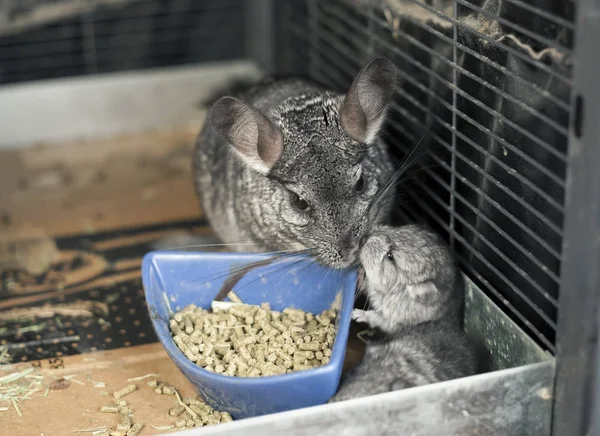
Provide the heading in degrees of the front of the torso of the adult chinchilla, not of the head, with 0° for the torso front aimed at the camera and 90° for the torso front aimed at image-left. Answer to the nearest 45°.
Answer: approximately 315°

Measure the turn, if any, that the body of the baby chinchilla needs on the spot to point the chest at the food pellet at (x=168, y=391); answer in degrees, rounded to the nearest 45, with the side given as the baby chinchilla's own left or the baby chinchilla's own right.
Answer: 0° — it already faces it

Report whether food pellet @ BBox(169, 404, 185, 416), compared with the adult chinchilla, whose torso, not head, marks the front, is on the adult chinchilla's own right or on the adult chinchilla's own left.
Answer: on the adult chinchilla's own right

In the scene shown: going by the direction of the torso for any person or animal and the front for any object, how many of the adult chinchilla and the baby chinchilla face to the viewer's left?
1

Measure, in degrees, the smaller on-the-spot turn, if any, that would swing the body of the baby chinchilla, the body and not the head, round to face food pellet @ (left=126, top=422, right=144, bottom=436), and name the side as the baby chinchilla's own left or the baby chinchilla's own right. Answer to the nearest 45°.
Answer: approximately 45° to the baby chinchilla's own left

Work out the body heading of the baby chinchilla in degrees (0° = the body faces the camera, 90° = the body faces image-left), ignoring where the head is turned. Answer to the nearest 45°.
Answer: approximately 90°

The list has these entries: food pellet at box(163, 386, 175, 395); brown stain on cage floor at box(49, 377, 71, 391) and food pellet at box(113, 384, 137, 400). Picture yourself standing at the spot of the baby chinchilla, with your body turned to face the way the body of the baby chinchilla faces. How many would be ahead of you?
3

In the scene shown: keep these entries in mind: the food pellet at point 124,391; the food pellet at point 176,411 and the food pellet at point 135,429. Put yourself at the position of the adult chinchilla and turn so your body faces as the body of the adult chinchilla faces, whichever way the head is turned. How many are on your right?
3

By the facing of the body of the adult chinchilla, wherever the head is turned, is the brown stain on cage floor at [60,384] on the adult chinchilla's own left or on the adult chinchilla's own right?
on the adult chinchilla's own right
